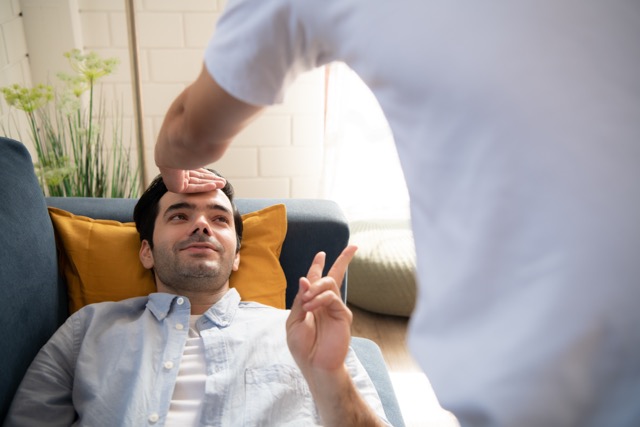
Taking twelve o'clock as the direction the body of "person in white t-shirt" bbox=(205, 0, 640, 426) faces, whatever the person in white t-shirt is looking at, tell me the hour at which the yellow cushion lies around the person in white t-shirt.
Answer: The yellow cushion is roughly at 12 o'clock from the person in white t-shirt.

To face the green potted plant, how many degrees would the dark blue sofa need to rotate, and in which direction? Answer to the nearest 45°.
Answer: approximately 90° to its left

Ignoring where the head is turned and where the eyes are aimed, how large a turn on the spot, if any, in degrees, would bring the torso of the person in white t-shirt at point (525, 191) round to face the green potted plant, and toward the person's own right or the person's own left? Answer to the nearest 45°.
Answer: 0° — they already face it

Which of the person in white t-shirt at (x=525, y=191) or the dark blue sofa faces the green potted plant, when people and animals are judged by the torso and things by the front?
the person in white t-shirt

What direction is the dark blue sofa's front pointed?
to the viewer's right

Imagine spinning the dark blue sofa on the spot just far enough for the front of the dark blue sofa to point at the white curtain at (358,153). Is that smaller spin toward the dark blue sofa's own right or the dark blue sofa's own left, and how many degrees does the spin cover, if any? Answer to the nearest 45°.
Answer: approximately 45° to the dark blue sofa's own left

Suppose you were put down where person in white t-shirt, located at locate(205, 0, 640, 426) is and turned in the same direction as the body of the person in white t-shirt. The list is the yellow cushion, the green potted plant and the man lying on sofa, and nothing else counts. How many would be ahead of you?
3

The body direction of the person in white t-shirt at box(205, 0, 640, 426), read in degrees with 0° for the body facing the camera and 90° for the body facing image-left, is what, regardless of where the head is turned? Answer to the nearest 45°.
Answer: approximately 135°

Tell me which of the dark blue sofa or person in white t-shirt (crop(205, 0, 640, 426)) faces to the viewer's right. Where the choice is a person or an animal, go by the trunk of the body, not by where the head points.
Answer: the dark blue sofa

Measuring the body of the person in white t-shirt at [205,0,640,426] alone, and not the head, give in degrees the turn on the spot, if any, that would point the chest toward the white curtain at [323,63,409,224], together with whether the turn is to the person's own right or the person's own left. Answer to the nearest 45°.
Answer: approximately 45° to the person's own right

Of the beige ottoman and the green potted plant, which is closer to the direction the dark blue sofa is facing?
the beige ottoman

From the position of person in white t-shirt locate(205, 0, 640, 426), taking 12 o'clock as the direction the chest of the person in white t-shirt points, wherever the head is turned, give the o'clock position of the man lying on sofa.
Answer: The man lying on sofa is roughly at 12 o'clock from the person in white t-shirt.

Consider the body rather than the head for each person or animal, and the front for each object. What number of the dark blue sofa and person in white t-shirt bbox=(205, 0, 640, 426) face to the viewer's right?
1
